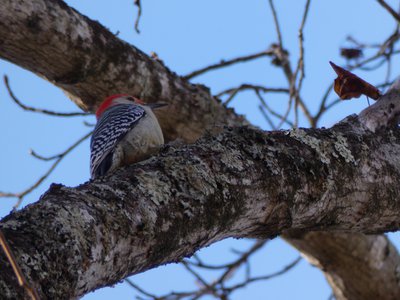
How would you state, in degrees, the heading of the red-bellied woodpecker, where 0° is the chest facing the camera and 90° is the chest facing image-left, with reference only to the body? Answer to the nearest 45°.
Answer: approximately 270°
